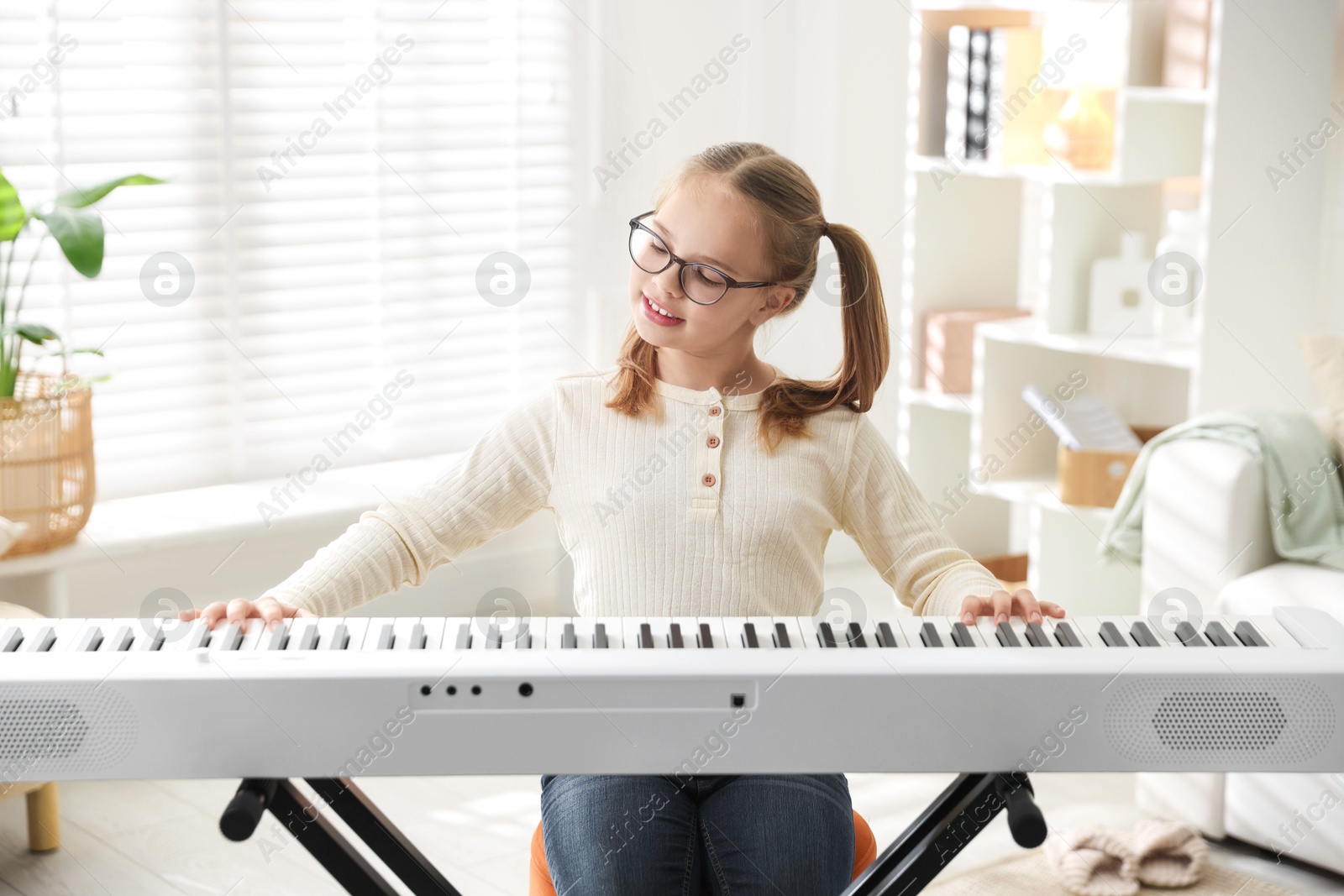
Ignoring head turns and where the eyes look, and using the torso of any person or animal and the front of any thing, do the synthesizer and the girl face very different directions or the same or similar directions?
very different directions

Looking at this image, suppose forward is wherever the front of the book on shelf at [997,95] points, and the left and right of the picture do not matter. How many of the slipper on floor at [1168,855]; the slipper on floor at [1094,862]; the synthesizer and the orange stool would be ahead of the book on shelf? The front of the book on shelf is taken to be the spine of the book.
4

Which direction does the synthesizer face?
away from the camera

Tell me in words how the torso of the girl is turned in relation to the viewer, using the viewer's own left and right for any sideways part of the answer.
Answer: facing the viewer

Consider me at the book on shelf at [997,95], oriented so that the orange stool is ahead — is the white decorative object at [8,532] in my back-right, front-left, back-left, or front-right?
front-right

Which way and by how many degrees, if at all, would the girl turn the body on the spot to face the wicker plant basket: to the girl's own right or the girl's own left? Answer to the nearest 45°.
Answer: approximately 135° to the girl's own right

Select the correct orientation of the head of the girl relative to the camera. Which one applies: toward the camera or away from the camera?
toward the camera

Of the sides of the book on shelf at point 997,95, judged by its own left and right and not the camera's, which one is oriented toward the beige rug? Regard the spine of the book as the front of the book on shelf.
front

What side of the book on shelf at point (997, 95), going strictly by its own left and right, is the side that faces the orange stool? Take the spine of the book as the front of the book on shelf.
front

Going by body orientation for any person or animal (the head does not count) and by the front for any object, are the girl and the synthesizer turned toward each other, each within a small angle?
yes

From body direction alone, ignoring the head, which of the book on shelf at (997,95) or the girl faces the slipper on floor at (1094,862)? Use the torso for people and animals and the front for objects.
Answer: the book on shelf

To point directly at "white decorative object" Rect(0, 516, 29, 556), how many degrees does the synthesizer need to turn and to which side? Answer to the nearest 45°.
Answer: approximately 45° to its left

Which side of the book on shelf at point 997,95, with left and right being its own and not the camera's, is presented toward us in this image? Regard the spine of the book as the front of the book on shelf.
front

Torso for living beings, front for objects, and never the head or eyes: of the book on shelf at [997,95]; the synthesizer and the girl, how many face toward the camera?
2
